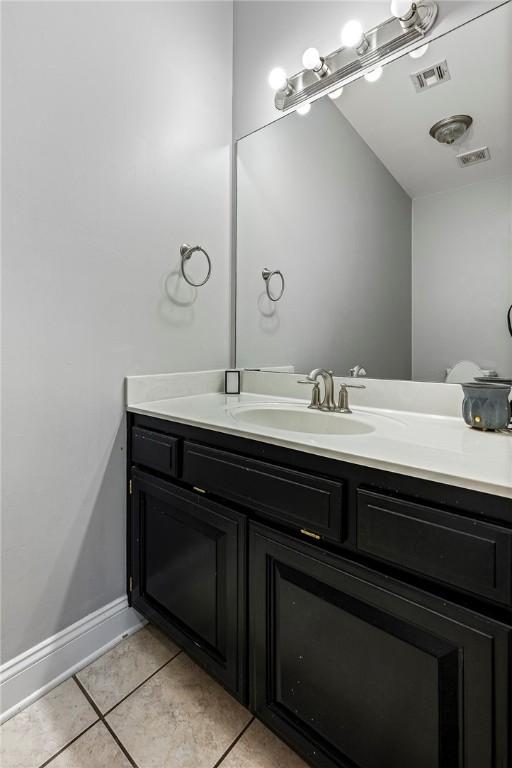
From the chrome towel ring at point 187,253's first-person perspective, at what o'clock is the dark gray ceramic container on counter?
The dark gray ceramic container on counter is roughly at 12 o'clock from the chrome towel ring.

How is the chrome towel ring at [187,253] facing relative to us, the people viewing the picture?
facing the viewer and to the right of the viewer

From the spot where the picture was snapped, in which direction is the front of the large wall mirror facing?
facing the viewer and to the left of the viewer

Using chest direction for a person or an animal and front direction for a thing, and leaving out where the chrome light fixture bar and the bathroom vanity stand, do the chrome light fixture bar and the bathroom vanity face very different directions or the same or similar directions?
same or similar directions

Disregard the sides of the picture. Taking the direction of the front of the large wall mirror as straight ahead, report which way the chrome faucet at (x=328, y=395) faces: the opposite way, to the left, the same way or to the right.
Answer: the same way

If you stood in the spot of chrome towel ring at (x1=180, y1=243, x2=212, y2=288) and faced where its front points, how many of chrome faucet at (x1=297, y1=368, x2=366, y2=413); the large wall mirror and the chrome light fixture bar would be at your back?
0

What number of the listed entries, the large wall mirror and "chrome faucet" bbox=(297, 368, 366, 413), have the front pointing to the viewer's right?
0

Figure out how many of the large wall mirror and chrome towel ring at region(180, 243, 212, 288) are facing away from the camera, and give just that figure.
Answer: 0

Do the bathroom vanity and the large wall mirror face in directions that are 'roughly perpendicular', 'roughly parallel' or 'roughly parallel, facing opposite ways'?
roughly parallel

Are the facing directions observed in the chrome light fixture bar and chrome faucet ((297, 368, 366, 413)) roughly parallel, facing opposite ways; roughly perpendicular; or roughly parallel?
roughly parallel

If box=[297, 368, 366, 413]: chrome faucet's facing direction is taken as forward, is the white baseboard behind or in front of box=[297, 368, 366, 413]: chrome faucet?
in front

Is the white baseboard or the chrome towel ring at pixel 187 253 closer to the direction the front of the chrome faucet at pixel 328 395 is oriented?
the white baseboard
